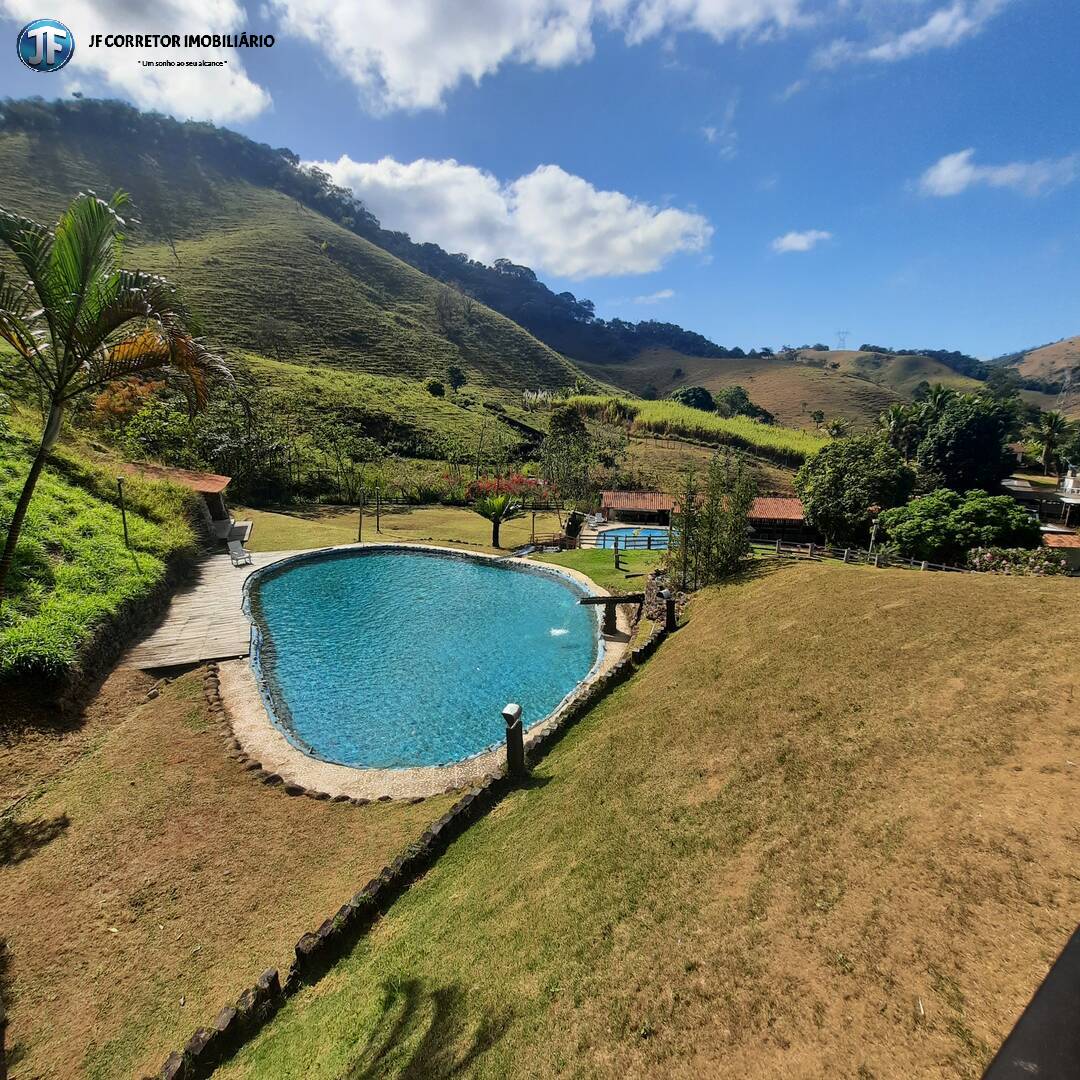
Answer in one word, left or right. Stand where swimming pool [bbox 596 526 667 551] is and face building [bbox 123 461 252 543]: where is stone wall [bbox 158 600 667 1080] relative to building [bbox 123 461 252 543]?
left

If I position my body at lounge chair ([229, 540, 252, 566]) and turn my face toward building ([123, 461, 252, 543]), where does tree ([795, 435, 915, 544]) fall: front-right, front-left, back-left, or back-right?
back-right

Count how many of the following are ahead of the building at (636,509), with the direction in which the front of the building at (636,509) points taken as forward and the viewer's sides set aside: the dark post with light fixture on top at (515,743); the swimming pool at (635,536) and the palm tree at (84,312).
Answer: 3

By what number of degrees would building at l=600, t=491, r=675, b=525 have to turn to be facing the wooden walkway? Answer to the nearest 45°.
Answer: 0° — it already faces it

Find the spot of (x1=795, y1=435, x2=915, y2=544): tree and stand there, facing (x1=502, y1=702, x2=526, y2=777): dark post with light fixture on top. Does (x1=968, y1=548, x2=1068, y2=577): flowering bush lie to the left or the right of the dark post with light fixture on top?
left

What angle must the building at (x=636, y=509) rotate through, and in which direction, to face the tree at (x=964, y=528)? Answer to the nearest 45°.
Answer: approximately 45° to its left

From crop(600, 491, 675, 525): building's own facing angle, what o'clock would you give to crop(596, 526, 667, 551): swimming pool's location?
The swimming pool is roughly at 12 o'clock from the building.

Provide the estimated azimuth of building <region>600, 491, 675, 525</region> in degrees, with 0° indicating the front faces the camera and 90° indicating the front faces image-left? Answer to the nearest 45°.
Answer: approximately 0°

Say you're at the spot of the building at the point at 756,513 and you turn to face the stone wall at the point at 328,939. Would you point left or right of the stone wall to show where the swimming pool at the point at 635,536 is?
right

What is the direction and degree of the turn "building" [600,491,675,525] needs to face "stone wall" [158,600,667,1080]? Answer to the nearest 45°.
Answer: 0° — it already faces it

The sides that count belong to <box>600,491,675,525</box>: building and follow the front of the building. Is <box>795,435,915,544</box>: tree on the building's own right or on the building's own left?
on the building's own left
